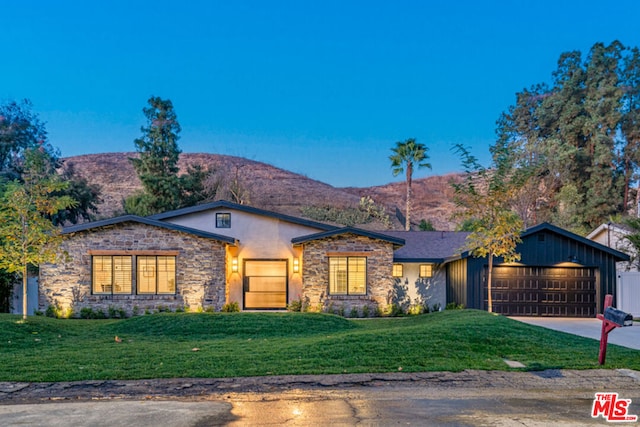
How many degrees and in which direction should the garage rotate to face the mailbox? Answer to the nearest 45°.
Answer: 0° — it already faces it

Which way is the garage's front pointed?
toward the camera

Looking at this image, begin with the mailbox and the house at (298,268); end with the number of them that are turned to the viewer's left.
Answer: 0

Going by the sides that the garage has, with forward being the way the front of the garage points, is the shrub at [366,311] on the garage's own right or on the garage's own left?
on the garage's own right

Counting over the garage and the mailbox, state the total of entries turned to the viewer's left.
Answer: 0

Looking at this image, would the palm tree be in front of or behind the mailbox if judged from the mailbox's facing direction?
behind

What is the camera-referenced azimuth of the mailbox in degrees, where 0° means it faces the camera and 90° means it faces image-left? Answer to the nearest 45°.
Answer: approximately 315°

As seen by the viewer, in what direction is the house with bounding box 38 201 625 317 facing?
toward the camera

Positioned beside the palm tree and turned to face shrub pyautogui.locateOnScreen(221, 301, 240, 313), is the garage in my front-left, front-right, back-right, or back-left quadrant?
front-left

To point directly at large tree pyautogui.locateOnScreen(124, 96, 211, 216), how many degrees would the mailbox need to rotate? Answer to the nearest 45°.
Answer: approximately 180°
